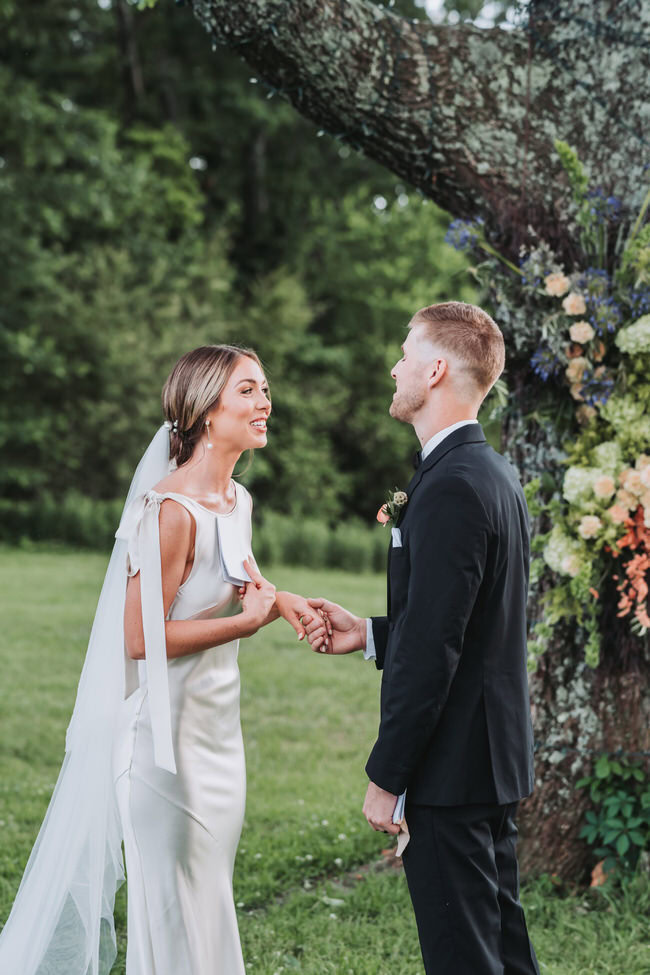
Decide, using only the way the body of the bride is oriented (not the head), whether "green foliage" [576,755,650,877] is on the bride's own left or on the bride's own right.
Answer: on the bride's own left

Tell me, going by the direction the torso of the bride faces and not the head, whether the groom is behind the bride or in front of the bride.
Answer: in front

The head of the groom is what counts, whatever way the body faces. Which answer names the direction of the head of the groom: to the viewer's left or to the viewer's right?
to the viewer's left

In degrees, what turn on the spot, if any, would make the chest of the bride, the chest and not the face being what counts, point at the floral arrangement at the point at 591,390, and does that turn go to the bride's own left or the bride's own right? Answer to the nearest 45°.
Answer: approximately 90° to the bride's own left

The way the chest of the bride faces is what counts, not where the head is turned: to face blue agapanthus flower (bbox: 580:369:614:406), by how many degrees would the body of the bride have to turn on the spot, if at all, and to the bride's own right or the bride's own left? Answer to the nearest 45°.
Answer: approximately 90° to the bride's own left

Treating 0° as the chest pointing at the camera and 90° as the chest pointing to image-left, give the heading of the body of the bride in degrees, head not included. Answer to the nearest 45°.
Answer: approximately 315°

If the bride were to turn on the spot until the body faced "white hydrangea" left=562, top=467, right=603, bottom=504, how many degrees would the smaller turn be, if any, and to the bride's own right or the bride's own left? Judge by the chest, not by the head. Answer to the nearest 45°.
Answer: approximately 90° to the bride's own left

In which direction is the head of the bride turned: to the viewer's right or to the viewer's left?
to the viewer's right
